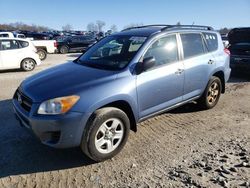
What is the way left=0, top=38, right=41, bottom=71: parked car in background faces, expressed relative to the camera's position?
facing to the left of the viewer

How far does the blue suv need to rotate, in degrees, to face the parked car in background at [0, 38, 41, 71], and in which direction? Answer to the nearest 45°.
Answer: approximately 90° to its right

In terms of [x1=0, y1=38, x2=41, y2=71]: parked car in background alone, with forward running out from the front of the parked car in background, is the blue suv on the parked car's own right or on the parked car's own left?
on the parked car's own left

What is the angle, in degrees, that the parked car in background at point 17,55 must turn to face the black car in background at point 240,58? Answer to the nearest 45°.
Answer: approximately 135° to its left

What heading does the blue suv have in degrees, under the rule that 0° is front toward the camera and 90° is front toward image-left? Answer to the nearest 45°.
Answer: approximately 45°

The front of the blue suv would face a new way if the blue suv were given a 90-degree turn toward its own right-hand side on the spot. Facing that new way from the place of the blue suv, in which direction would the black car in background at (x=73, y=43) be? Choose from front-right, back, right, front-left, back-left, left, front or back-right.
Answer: front-right

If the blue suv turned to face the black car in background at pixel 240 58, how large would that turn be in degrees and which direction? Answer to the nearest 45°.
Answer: approximately 180°
